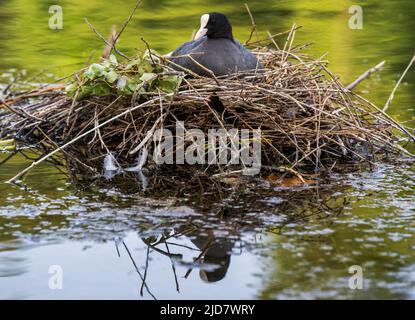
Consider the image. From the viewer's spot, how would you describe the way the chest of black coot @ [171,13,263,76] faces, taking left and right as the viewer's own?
facing the viewer and to the left of the viewer
